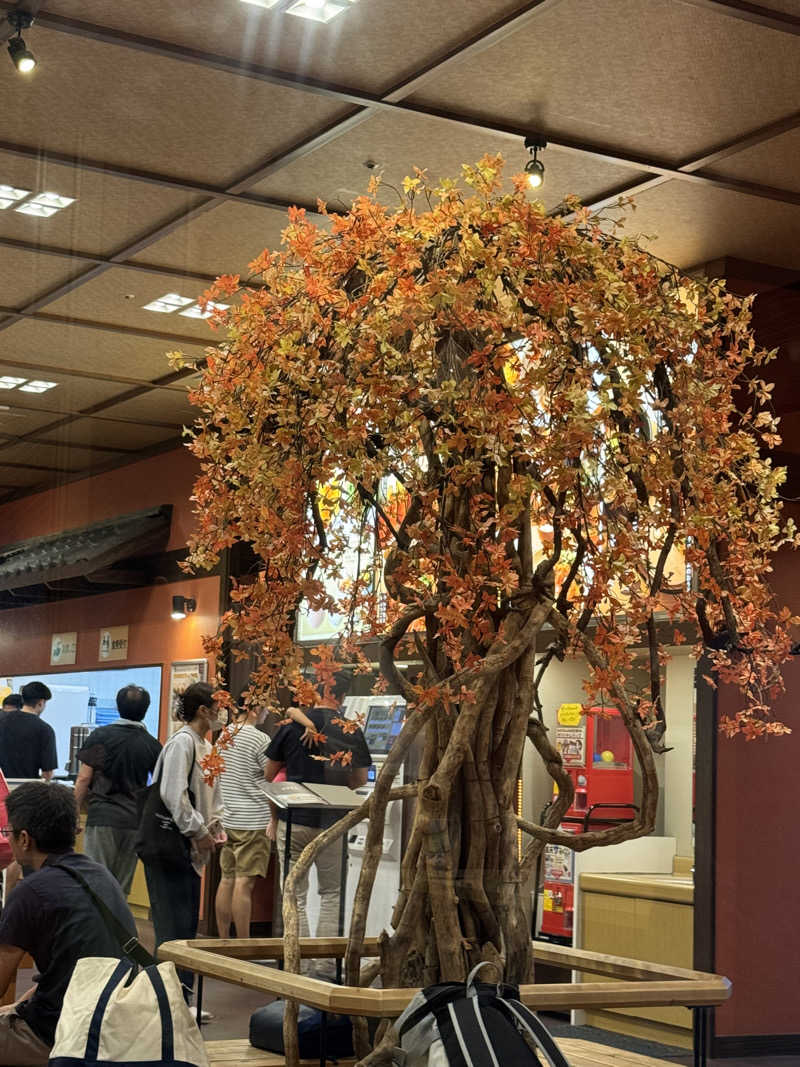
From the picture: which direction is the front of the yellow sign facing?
toward the camera

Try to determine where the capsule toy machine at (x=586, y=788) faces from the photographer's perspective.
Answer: facing the viewer and to the left of the viewer

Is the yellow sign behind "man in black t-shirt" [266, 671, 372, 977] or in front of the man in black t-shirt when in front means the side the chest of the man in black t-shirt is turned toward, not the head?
in front

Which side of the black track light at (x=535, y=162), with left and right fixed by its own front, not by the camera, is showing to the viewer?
front

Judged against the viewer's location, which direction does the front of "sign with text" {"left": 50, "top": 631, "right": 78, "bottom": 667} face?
facing the viewer

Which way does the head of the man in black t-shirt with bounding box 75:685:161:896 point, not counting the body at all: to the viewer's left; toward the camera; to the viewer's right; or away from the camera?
away from the camera

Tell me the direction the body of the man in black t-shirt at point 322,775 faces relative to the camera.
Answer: away from the camera

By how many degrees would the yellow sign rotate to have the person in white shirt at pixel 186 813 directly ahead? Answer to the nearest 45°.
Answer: approximately 45° to its right

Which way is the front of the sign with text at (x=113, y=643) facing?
toward the camera

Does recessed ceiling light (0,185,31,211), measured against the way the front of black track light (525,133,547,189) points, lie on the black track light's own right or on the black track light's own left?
on the black track light's own right
